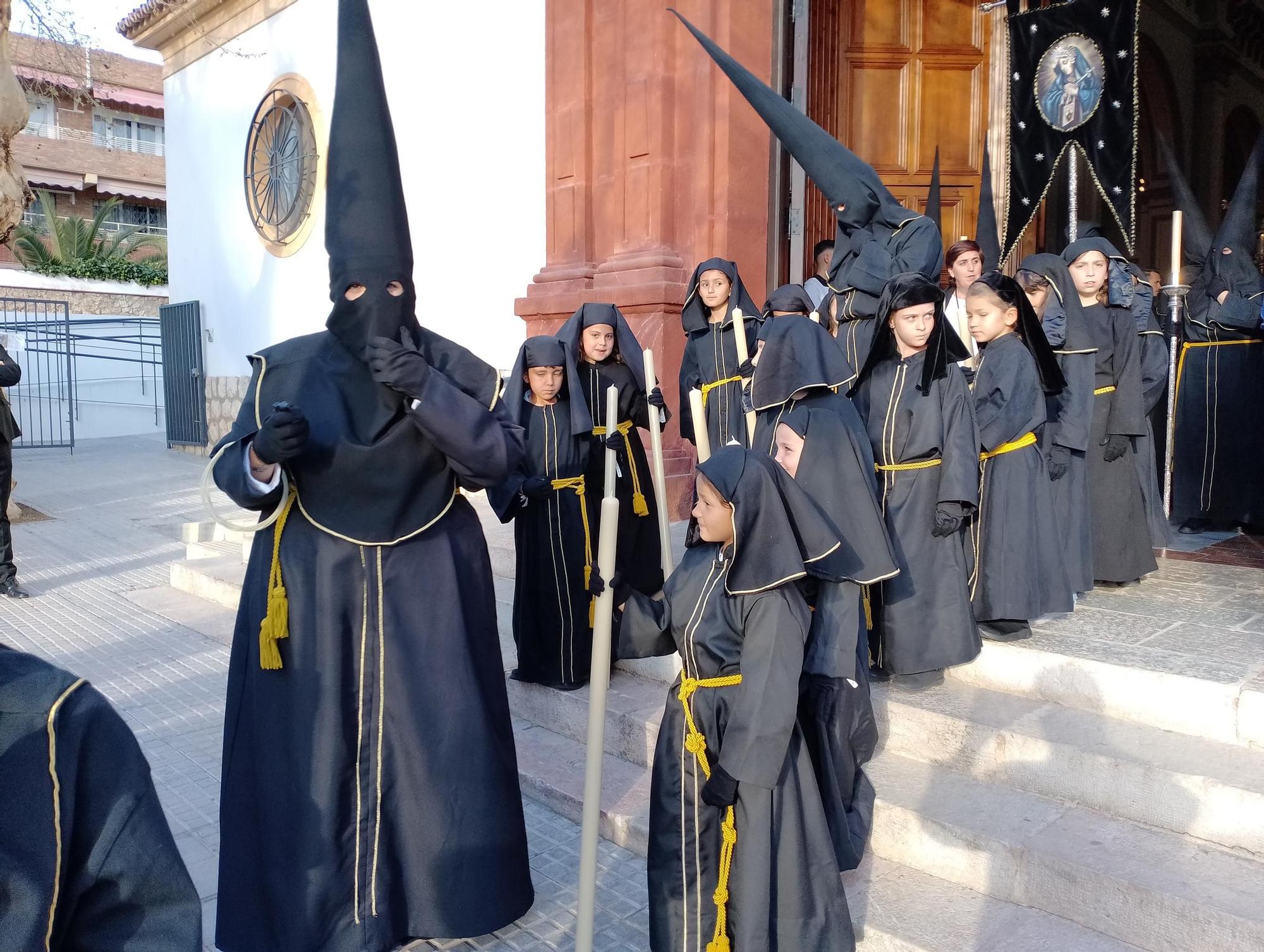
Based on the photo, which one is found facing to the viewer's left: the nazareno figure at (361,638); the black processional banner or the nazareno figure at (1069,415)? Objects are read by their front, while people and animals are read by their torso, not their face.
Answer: the nazareno figure at (1069,415)

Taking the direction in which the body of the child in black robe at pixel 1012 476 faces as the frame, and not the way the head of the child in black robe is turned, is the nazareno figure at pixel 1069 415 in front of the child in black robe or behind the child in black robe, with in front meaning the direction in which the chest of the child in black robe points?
behind

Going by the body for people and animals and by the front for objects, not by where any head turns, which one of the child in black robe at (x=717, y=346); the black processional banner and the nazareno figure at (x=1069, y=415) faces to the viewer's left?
the nazareno figure

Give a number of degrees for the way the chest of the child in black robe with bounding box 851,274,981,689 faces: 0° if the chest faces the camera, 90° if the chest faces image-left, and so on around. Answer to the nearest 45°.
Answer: approximately 45°

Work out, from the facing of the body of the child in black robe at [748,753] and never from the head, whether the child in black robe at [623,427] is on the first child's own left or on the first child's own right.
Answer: on the first child's own right

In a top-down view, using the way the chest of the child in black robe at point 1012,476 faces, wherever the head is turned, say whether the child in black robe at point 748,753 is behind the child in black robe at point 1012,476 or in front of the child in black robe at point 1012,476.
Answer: in front

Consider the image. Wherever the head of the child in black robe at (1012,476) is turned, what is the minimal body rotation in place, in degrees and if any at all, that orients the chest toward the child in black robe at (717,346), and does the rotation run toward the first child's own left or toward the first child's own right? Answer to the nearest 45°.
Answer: approximately 90° to the first child's own right

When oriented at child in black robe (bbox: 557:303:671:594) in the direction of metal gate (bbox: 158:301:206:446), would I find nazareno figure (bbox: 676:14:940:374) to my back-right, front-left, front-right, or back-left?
back-right

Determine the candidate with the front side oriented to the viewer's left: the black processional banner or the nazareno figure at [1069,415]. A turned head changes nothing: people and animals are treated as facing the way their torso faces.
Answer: the nazareno figure

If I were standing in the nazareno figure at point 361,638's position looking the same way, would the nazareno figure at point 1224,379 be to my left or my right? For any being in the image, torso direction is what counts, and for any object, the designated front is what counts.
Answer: on my left
